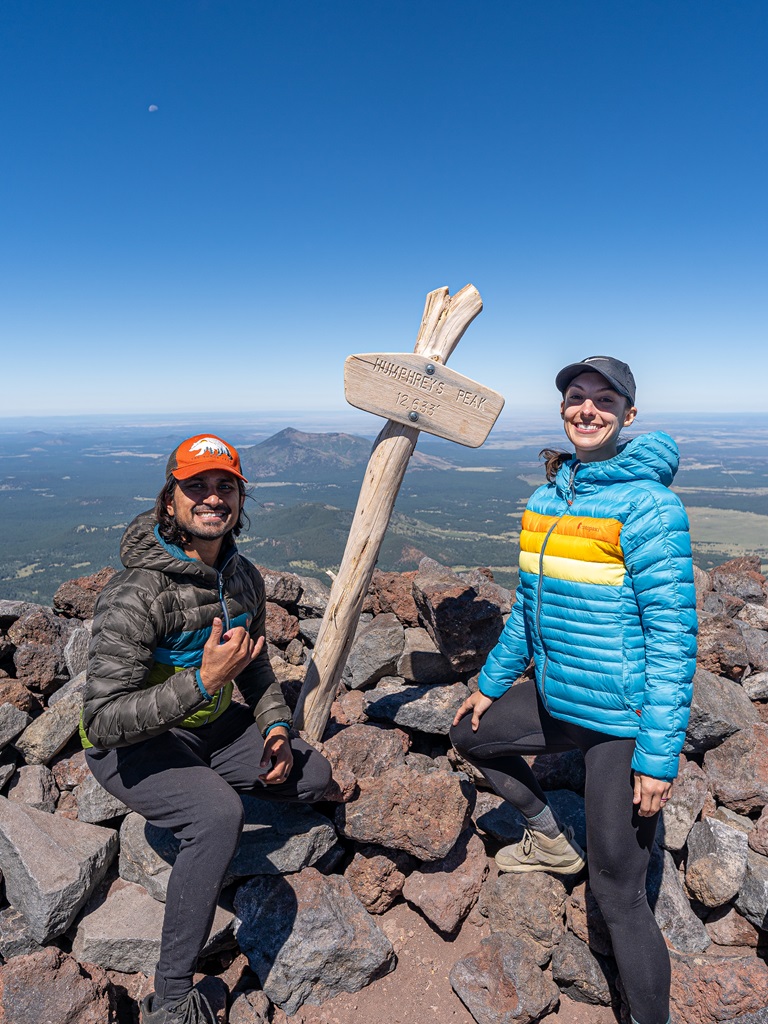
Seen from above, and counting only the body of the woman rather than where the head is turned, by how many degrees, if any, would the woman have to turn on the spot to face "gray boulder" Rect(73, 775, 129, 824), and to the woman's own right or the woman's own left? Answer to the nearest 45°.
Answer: approximately 45° to the woman's own right

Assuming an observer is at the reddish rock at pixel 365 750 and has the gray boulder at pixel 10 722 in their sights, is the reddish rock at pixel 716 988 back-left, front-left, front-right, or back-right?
back-left

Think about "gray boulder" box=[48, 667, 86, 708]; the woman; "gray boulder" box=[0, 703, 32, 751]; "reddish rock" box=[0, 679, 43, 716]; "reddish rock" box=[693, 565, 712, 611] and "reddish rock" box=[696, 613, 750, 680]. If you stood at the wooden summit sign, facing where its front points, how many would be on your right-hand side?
3

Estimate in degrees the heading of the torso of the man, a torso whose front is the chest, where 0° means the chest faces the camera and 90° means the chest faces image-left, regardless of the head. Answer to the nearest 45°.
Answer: approximately 315°

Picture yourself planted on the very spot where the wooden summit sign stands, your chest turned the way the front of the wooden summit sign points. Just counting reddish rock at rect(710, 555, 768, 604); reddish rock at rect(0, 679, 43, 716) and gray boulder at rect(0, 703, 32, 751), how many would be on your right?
2

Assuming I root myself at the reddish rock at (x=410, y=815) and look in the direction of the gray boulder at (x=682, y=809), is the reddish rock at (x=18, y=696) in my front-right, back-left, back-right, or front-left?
back-left

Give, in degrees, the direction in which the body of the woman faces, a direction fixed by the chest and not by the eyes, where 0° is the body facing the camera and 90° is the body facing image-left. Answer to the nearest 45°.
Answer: approximately 45°
